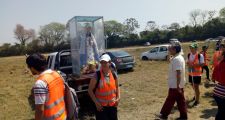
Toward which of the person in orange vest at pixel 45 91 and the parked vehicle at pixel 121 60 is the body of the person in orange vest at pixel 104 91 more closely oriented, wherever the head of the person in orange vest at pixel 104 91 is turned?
the person in orange vest

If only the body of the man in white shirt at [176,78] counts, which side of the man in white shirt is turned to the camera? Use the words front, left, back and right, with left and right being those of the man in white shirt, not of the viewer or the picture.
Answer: left

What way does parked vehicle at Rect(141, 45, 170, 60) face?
to the viewer's left

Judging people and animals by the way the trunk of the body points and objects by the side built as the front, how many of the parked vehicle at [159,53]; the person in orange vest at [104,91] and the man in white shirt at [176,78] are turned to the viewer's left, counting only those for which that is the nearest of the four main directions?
2

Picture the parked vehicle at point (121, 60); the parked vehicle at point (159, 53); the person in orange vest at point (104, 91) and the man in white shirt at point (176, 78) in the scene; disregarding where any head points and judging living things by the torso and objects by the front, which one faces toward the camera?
the person in orange vest

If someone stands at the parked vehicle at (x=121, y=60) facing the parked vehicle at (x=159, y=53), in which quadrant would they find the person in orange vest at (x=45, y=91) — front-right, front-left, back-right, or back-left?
back-right

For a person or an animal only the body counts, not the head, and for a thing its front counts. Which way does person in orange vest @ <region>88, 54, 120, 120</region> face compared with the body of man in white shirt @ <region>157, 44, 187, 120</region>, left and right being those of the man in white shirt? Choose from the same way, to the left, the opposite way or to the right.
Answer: to the left

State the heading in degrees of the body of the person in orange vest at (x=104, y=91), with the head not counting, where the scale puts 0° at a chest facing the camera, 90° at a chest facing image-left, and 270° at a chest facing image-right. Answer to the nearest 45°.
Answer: approximately 0°

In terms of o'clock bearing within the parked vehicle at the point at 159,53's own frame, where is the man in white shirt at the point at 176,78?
The man in white shirt is roughly at 9 o'clock from the parked vehicle.
